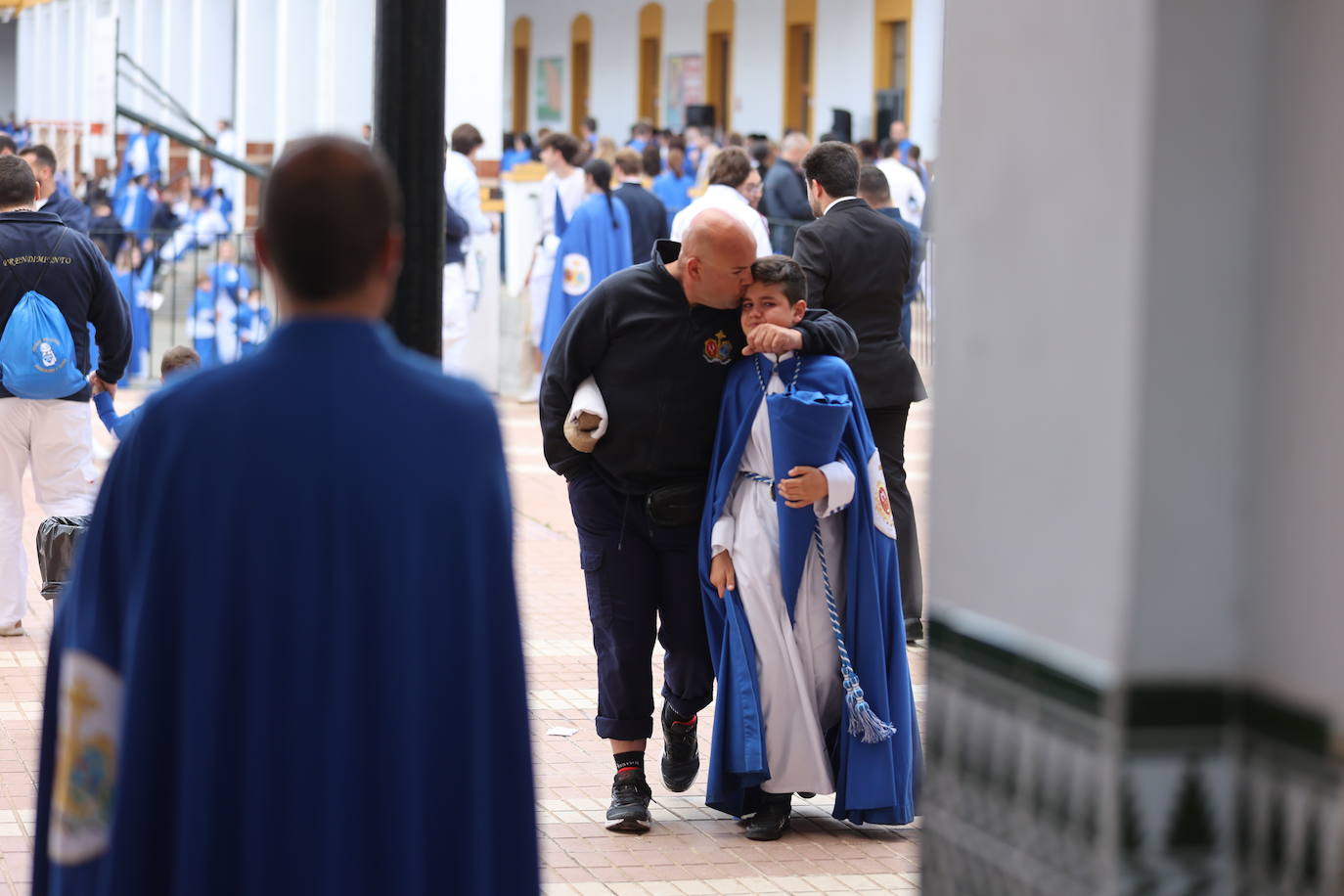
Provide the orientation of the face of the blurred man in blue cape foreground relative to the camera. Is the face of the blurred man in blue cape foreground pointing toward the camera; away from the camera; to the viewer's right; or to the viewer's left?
away from the camera

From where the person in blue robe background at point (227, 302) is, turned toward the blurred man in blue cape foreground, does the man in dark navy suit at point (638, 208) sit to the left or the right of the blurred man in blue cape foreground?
left

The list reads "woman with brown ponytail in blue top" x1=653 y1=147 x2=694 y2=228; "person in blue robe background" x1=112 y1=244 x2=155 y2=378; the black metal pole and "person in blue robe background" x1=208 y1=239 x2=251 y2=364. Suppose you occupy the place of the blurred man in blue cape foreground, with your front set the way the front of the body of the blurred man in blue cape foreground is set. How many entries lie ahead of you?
4

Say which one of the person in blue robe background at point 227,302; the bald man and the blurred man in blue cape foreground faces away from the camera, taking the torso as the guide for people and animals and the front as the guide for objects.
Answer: the blurred man in blue cape foreground

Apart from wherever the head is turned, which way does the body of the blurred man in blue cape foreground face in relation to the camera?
away from the camera

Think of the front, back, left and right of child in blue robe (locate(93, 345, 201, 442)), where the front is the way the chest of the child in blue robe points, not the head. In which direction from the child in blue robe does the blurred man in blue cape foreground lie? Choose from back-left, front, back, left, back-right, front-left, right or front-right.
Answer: back

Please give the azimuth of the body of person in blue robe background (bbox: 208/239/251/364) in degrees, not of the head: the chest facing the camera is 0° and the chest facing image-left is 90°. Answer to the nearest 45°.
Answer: approximately 0°
